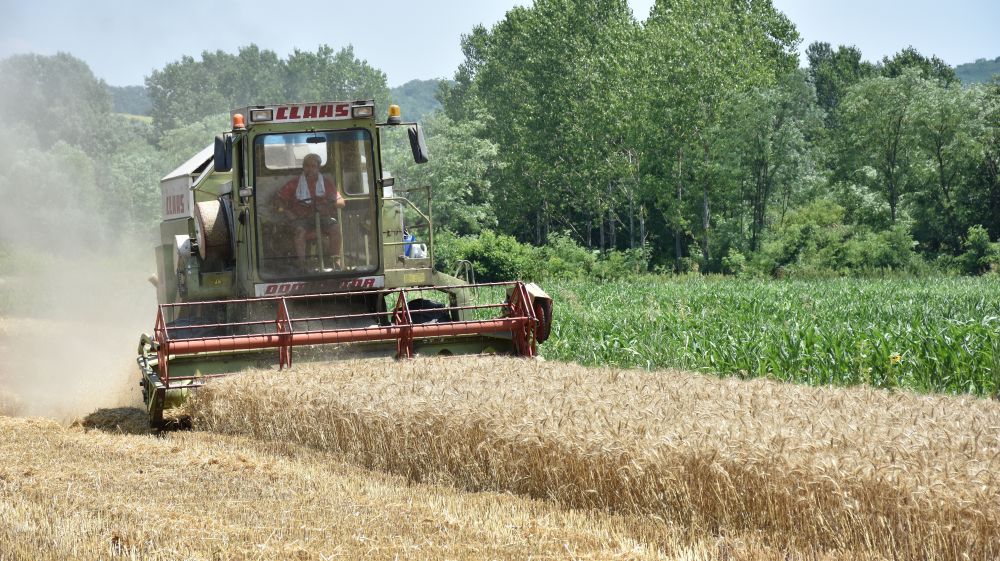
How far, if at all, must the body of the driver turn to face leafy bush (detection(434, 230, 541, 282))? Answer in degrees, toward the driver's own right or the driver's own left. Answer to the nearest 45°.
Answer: approximately 180°

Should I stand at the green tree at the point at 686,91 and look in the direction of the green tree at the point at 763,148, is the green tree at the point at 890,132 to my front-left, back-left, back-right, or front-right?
front-left

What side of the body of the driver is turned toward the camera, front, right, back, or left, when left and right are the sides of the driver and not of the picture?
front

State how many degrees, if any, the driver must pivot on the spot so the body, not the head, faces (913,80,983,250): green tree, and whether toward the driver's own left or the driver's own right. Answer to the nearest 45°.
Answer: approximately 135° to the driver's own left

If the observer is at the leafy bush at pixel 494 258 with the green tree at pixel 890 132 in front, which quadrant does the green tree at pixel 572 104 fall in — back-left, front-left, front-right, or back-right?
front-left

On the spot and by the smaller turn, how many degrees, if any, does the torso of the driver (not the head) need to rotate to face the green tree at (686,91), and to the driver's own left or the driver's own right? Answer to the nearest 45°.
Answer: approximately 135° to the driver's own left

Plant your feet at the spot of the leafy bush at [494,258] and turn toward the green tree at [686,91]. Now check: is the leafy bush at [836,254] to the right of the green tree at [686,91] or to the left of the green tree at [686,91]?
right

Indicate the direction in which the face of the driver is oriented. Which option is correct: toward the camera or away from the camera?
toward the camera

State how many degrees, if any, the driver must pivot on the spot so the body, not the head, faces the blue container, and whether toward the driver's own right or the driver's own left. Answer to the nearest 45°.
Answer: approximately 135° to the driver's own left

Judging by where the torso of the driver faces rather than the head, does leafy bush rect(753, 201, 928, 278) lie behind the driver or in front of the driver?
behind

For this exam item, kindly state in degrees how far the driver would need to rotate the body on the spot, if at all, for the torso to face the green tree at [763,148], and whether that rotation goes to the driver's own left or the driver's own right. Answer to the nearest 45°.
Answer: approximately 135° to the driver's own left
